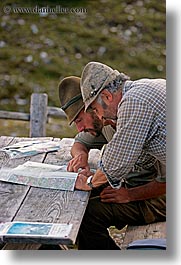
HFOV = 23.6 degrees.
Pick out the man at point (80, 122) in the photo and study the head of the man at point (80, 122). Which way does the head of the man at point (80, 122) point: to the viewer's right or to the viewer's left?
to the viewer's left

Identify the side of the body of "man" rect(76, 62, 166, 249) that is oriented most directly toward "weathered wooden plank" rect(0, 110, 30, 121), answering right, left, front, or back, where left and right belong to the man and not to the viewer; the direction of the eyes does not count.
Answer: front

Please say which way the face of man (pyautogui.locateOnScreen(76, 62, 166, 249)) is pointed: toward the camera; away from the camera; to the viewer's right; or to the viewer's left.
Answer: to the viewer's left

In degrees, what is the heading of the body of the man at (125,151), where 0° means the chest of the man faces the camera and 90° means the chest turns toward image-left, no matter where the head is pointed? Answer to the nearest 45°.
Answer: approximately 90°

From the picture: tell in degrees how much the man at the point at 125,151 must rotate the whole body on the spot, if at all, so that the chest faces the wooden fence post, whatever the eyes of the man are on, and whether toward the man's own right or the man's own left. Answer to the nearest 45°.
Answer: approximately 45° to the man's own right

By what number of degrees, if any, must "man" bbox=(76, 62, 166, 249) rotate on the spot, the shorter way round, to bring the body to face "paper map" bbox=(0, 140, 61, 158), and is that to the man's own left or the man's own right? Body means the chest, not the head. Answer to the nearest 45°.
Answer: approximately 45° to the man's own right

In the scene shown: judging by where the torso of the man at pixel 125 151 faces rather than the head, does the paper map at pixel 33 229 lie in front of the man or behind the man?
in front
